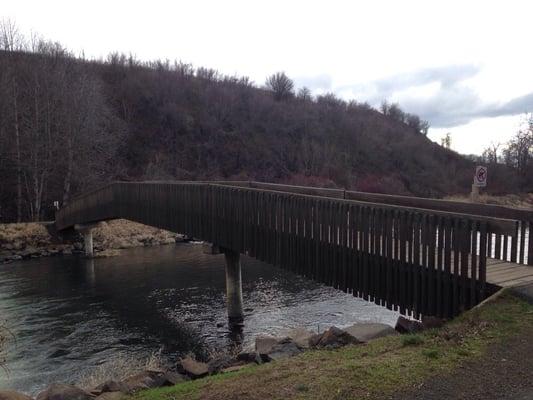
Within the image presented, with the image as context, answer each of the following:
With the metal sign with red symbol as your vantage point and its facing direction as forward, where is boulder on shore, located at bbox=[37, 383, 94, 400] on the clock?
The boulder on shore is roughly at 1 o'clock from the metal sign with red symbol.

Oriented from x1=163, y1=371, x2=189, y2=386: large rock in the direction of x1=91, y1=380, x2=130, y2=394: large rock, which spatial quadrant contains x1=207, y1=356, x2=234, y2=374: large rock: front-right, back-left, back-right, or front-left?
back-right

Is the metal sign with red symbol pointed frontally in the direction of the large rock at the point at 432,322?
yes

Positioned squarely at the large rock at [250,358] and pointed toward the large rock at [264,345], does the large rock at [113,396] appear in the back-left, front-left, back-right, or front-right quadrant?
back-left

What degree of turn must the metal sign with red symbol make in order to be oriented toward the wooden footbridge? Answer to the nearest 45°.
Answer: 0° — it already faces it

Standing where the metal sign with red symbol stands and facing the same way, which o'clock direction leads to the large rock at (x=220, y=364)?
The large rock is roughly at 1 o'clock from the metal sign with red symbol.

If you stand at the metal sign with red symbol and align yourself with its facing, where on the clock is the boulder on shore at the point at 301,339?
The boulder on shore is roughly at 1 o'clock from the metal sign with red symbol.

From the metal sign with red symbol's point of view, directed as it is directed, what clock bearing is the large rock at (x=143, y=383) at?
The large rock is roughly at 1 o'clock from the metal sign with red symbol.

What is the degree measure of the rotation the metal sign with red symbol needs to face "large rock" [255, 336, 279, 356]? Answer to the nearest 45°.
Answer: approximately 45° to its right

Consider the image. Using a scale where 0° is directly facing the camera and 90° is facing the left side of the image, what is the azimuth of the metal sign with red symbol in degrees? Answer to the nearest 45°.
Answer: approximately 0°
